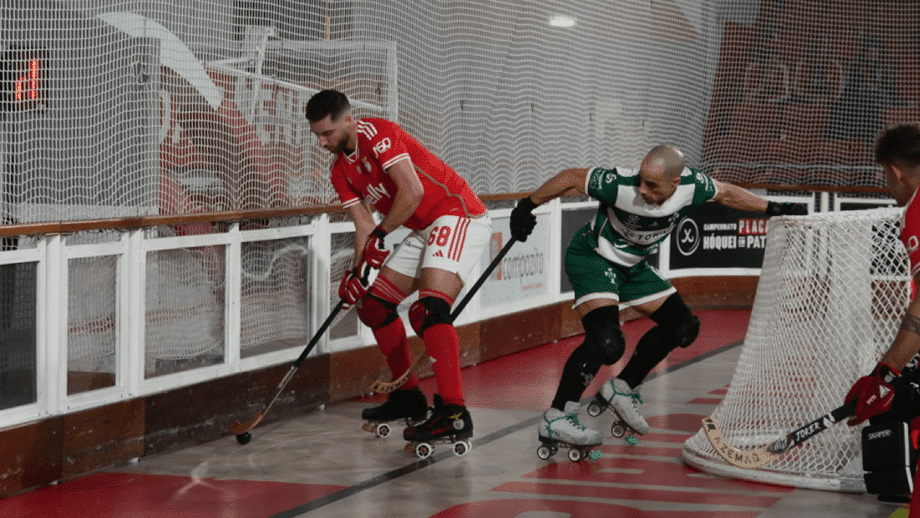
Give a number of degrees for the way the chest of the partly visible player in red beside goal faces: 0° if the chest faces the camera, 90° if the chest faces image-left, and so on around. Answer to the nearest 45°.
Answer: approximately 90°

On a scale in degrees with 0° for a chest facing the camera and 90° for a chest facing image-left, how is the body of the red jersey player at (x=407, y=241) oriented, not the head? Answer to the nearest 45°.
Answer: approximately 45°

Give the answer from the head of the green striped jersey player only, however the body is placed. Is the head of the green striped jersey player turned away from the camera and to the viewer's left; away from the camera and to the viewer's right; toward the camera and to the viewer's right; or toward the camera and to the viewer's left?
toward the camera and to the viewer's left

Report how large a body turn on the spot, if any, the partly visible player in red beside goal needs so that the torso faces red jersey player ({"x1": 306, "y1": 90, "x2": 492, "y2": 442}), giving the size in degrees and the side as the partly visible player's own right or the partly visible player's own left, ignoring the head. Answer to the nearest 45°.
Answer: approximately 45° to the partly visible player's own right

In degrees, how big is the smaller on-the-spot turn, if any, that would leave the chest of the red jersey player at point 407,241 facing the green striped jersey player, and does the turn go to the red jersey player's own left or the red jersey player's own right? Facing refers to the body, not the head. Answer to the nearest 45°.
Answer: approximately 135° to the red jersey player's own left
